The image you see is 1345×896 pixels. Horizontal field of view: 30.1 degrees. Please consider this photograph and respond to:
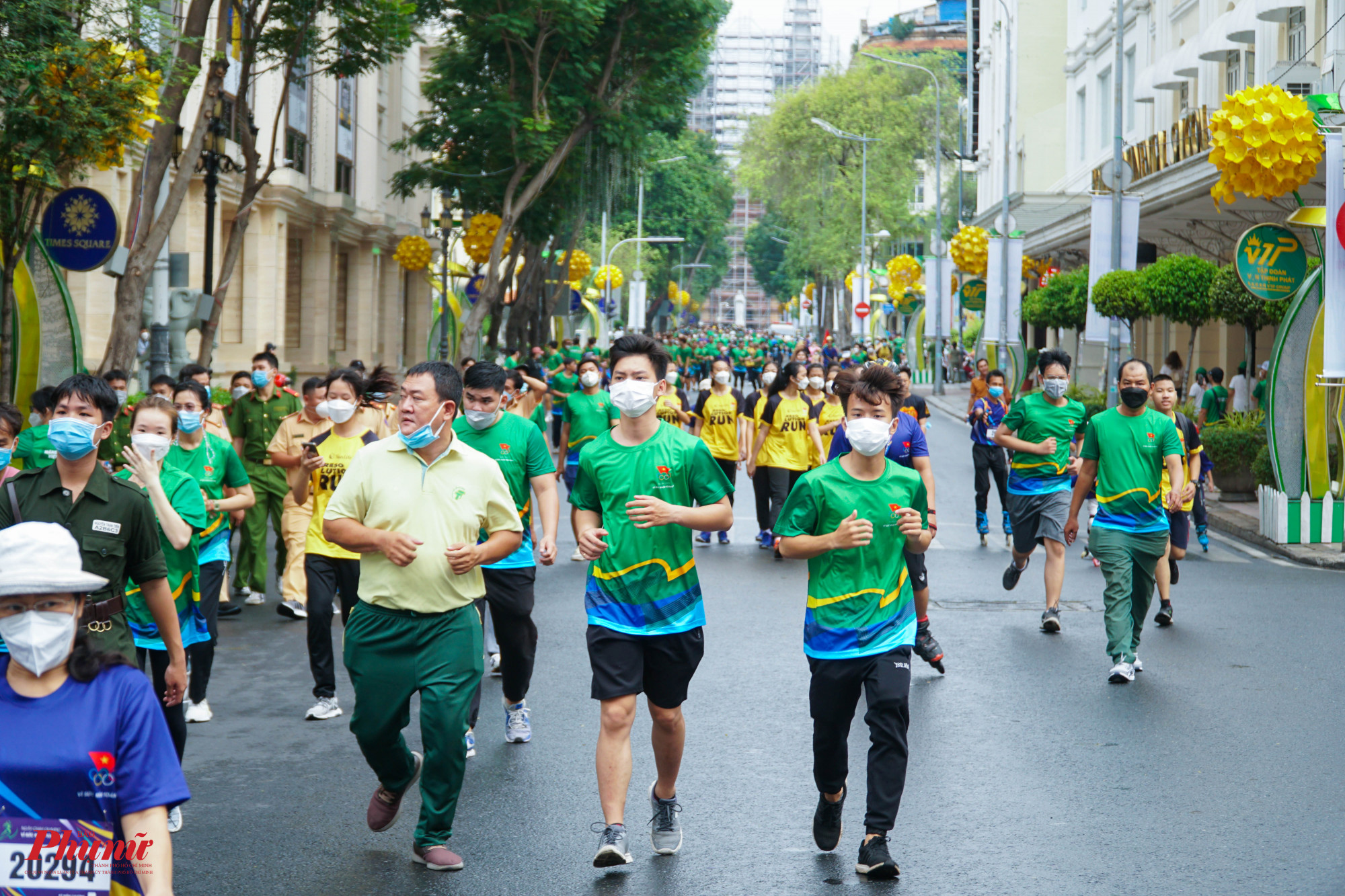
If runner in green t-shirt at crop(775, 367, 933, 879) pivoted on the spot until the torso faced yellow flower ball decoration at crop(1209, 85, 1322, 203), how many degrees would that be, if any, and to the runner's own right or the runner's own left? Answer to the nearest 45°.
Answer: approximately 180°

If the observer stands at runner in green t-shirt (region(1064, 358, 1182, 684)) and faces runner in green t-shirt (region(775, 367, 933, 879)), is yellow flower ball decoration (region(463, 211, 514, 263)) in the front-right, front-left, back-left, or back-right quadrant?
back-right

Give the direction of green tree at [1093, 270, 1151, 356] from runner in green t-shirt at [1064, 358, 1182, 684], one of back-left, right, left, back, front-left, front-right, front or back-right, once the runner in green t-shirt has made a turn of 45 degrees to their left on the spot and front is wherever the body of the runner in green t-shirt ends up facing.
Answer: back-left

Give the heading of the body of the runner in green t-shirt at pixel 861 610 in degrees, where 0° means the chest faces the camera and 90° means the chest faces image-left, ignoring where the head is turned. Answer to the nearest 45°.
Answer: approximately 0°

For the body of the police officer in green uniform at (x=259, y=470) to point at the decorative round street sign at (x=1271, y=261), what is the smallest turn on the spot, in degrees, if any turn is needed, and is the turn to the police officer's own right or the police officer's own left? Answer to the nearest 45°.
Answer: approximately 90° to the police officer's own left

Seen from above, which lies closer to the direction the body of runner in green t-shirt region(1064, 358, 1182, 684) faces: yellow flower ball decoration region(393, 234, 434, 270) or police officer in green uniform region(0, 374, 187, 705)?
the police officer in green uniform
